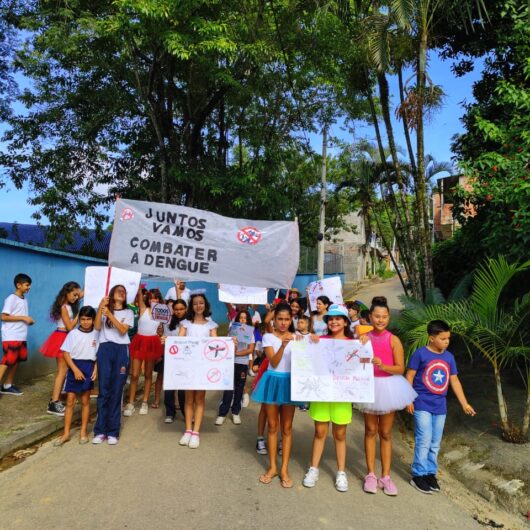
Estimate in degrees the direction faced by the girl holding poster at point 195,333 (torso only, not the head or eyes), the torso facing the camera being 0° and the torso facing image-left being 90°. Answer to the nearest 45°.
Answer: approximately 0°

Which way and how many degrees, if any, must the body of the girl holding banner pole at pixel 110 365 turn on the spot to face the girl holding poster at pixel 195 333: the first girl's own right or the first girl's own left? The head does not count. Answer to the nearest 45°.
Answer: approximately 90° to the first girl's own left

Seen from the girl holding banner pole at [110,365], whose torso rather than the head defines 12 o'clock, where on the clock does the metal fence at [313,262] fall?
The metal fence is roughly at 7 o'clock from the girl holding banner pole.

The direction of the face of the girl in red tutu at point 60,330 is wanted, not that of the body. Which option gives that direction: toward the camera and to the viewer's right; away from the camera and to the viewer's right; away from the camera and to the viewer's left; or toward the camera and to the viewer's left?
toward the camera and to the viewer's right

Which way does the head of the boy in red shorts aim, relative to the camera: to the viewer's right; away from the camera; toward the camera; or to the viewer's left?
to the viewer's right

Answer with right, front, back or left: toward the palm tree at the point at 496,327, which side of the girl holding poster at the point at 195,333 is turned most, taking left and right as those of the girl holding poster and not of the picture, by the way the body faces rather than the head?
left
